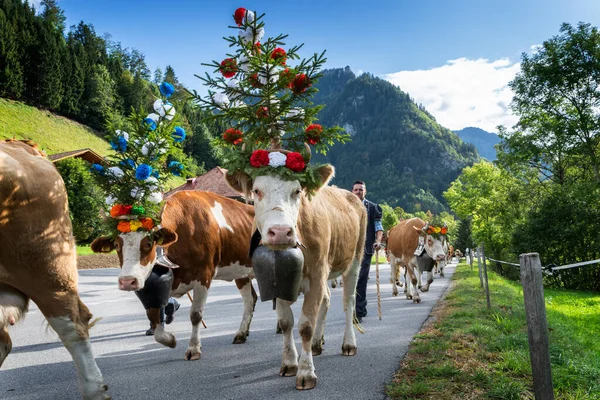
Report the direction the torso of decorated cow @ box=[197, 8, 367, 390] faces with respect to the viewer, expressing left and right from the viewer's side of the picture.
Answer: facing the viewer and to the left of the viewer

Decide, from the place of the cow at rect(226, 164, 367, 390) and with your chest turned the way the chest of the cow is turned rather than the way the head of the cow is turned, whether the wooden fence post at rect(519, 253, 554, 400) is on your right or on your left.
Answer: on your left

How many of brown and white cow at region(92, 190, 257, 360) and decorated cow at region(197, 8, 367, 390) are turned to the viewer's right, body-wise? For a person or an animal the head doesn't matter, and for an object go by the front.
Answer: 0

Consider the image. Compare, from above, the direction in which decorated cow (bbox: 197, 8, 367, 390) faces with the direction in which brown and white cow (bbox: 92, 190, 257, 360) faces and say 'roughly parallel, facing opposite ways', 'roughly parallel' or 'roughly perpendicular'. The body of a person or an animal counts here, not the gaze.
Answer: roughly parallel

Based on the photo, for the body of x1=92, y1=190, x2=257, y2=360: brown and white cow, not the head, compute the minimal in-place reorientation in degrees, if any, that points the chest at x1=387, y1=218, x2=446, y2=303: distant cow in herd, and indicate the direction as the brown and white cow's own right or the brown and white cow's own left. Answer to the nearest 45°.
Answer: approximately 180°

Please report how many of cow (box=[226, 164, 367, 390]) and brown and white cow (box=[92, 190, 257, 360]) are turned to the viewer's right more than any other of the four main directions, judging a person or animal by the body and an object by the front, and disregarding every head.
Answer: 0

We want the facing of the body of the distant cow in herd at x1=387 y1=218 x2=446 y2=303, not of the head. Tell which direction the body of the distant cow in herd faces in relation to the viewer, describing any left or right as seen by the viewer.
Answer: facing the viewer and to the right of the viewer

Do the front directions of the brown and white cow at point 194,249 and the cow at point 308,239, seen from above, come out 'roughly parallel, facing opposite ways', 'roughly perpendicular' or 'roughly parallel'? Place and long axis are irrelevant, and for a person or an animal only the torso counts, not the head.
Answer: roughly parallel

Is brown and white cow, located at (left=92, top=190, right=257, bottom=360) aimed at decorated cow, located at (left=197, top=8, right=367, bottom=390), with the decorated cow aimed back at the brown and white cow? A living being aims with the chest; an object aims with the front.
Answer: no

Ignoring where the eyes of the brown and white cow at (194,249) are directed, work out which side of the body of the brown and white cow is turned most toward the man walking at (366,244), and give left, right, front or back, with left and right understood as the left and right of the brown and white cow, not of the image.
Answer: back

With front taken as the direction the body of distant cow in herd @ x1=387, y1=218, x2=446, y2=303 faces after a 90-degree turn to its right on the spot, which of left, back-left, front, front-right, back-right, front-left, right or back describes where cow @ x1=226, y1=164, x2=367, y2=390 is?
front-left

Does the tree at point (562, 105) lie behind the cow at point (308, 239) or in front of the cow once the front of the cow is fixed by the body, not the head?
behind

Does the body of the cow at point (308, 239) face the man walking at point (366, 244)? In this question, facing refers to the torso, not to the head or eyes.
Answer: no

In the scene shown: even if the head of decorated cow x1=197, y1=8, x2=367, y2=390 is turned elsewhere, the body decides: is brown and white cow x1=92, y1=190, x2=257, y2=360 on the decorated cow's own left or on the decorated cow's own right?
on the decorated cow's own right

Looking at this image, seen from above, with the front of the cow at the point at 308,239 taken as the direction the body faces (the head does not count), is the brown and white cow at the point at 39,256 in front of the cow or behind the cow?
in front

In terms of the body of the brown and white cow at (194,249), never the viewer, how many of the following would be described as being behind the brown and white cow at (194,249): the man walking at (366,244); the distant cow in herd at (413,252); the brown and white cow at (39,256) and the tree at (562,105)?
3

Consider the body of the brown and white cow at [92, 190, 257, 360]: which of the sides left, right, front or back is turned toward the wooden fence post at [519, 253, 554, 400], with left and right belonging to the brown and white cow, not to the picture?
left

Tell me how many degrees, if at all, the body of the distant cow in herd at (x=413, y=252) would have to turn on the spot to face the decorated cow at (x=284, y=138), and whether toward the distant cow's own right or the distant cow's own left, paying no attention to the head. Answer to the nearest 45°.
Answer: approximately 45° to the distant cow's own right
